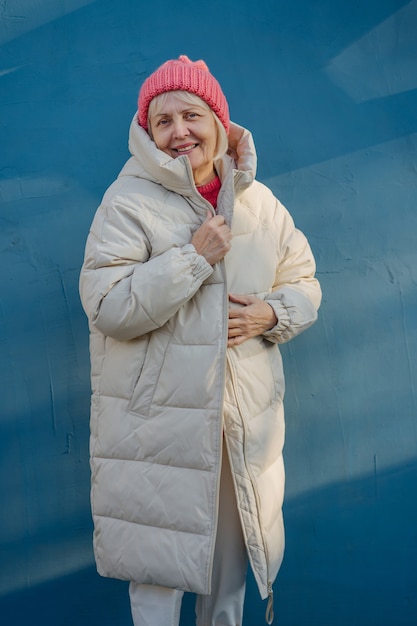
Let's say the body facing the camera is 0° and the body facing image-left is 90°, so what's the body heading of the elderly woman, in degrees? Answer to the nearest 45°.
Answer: approximately 315°
